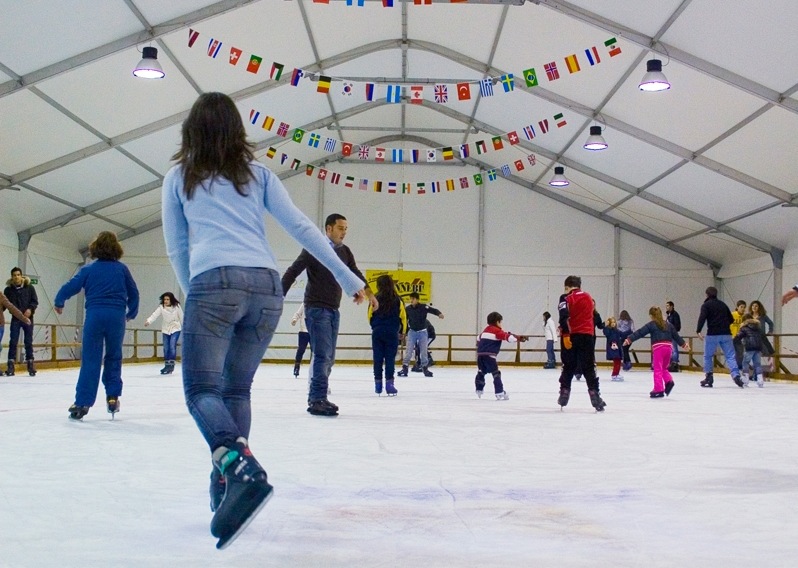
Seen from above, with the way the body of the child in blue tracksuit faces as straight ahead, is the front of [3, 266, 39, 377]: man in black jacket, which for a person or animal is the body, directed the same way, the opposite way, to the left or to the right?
the opposite way

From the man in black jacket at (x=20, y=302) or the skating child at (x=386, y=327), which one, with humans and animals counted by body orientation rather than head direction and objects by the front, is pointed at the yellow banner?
the skating child

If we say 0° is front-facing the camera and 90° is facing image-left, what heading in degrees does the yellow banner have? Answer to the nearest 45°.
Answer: approximately 0°

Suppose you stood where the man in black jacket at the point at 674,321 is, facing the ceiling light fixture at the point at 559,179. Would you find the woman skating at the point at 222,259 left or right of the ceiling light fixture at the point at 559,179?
left

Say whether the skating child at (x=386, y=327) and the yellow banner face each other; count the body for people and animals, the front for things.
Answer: yes

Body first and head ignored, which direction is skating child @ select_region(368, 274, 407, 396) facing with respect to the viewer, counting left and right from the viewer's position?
facing away from the viewer

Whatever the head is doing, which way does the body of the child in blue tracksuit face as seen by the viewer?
away from the camera

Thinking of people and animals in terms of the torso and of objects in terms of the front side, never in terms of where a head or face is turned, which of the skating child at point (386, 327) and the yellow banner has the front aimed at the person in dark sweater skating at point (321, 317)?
the yellow banner

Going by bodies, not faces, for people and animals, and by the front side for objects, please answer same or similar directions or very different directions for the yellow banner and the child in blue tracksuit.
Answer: very different directions

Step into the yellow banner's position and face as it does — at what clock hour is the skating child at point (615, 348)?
The skating child is roughly at 11 o'clock from the yellow banner.

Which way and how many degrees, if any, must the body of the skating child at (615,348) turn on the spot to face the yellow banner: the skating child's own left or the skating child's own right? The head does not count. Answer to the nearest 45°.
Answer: approximately 135° to the skating child's own right

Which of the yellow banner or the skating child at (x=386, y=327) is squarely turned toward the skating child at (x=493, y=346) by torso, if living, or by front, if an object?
the yellow banner

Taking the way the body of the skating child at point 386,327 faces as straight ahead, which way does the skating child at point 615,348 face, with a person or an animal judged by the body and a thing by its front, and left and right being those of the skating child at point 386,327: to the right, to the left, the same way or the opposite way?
the opposite way

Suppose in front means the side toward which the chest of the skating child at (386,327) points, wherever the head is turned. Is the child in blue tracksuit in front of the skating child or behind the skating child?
behind
